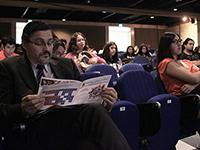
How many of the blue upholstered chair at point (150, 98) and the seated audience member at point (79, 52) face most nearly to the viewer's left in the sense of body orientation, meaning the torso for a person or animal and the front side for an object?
0

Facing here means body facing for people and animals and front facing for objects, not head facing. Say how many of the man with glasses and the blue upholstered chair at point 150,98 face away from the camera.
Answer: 0

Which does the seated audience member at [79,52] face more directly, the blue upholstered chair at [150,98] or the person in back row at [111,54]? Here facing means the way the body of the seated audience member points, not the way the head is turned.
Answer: the blue upholstered chair

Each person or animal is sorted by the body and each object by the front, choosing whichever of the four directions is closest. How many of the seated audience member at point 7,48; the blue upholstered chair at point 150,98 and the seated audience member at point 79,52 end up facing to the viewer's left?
0

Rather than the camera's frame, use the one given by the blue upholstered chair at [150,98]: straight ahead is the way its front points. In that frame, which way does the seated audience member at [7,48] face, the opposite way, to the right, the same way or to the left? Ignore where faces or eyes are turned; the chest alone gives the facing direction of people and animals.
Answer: the same way

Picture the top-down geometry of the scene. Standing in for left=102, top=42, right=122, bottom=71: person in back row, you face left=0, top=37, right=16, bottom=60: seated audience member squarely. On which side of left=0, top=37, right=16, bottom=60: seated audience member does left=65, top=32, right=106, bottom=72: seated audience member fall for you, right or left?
left

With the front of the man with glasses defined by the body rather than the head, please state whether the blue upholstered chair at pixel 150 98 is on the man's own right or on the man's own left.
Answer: on the man's own left

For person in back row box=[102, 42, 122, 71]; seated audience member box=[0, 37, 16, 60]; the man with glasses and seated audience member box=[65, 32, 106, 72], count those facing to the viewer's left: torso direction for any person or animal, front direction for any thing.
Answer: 0

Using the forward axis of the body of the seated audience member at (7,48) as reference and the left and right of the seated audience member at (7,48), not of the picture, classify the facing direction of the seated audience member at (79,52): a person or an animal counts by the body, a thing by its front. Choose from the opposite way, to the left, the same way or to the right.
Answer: the same way

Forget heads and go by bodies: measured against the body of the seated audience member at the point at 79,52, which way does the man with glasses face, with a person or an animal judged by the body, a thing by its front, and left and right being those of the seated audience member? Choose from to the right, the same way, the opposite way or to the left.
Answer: the same way

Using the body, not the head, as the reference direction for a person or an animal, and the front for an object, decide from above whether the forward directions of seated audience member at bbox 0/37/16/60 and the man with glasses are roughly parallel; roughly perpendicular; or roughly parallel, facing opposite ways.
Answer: roughly parallel

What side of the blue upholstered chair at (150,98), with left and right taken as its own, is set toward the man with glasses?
right

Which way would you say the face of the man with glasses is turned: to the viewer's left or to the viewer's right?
to the viewer's right

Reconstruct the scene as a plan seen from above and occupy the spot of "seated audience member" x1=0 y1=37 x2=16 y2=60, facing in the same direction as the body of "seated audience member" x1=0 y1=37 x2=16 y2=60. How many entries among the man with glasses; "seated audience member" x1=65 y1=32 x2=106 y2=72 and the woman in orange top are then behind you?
0

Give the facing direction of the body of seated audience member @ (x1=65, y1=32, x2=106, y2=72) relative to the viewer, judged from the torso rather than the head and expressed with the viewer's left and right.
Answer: facing the viewer and to the right of the viewer

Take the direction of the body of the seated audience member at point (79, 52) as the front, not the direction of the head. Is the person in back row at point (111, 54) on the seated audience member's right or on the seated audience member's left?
on the seated audience member's left

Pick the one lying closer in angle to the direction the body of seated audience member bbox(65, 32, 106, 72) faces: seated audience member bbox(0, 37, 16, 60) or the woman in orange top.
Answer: the woman in orange top

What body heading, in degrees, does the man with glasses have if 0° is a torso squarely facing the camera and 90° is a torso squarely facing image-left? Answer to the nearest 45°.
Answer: approximately 315°
